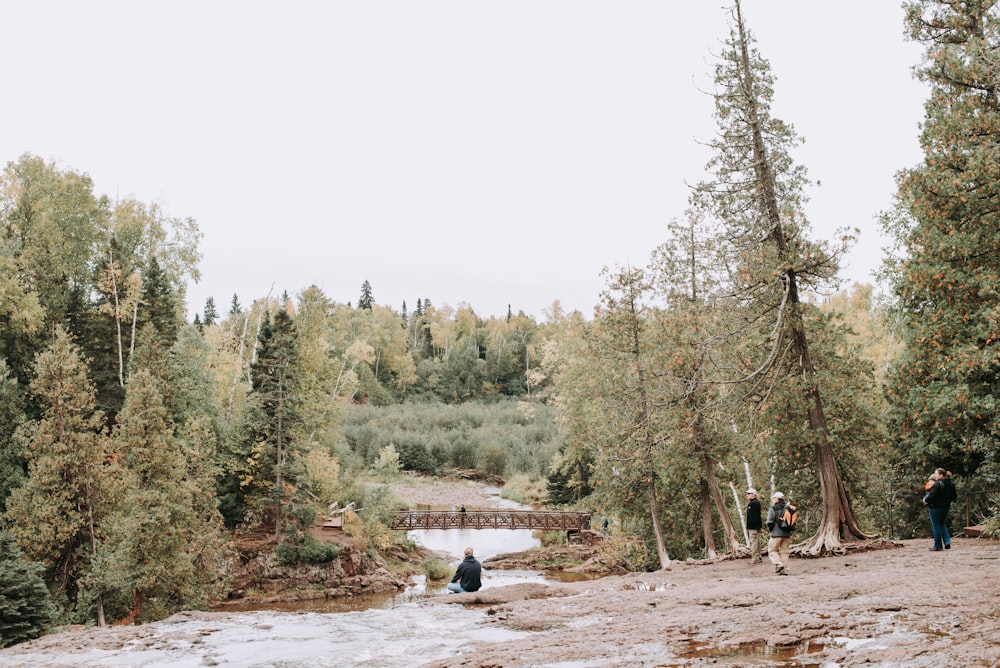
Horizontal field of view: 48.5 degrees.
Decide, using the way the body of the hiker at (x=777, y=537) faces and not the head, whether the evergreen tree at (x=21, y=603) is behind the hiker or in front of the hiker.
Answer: in front

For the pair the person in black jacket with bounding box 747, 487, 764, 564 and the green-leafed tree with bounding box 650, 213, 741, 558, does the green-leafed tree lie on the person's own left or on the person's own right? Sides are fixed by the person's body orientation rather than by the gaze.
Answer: on the person's own right

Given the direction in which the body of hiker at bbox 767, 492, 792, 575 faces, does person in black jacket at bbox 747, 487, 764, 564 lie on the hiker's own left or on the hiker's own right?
on the hiker's own right

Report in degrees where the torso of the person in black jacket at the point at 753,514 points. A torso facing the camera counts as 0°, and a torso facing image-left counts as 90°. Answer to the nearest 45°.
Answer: approximately 90°

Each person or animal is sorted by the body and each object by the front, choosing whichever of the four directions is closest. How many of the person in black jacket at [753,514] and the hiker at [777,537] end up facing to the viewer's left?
2

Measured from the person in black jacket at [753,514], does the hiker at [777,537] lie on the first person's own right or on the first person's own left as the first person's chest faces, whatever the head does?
on the first person's own left

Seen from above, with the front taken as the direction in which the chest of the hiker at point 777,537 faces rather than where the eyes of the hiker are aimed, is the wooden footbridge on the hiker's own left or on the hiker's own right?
on the hiker's own right

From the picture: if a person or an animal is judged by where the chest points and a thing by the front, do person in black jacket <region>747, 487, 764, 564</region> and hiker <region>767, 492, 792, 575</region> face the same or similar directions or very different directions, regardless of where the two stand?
same or similar directions

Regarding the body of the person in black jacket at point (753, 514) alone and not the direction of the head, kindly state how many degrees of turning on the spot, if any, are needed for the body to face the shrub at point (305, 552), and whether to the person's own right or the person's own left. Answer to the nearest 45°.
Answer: approximately 45° to the person's own right

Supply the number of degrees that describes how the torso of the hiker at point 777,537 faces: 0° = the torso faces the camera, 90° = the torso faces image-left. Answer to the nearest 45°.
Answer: approximately 90°

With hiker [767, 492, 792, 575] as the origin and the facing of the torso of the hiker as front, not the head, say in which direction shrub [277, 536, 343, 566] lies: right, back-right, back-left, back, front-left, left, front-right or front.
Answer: front-right
